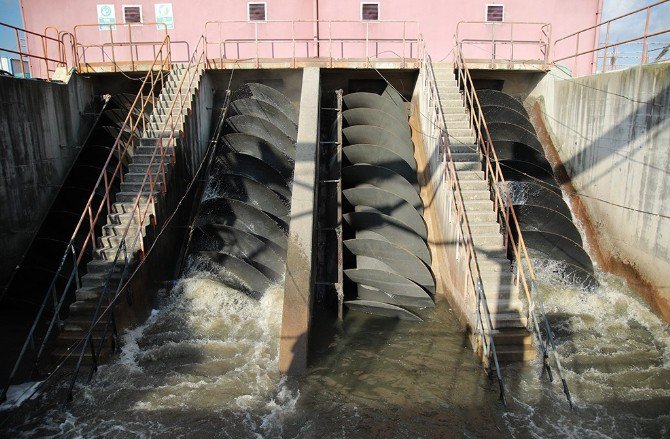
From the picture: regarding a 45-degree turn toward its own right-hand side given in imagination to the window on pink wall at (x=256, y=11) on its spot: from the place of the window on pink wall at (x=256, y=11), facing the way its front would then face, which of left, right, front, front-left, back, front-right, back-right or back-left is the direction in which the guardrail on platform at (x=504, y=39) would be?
back-left

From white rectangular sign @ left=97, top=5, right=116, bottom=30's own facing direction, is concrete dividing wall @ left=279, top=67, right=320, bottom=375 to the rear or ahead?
ahead

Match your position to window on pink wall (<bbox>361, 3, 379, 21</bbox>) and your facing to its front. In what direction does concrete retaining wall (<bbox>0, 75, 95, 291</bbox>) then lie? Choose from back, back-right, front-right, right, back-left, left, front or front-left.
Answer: front-right

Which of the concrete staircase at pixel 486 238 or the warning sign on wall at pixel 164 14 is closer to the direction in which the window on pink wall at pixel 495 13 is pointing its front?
the concrete staircase

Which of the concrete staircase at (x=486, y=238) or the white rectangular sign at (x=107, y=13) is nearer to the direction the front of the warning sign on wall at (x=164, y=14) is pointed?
the concrete staircase

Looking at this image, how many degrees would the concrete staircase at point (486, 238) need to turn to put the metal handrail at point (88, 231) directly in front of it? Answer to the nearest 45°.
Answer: approximately 90° to its right

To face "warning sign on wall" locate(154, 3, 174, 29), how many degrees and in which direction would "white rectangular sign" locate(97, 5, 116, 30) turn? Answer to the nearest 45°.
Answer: approximately 90° to its left

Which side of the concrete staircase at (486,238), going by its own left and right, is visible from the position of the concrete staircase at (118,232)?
right

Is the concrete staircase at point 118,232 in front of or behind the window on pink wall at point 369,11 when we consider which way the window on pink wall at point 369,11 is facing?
in front

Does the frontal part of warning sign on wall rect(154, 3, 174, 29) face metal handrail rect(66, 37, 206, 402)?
yes
